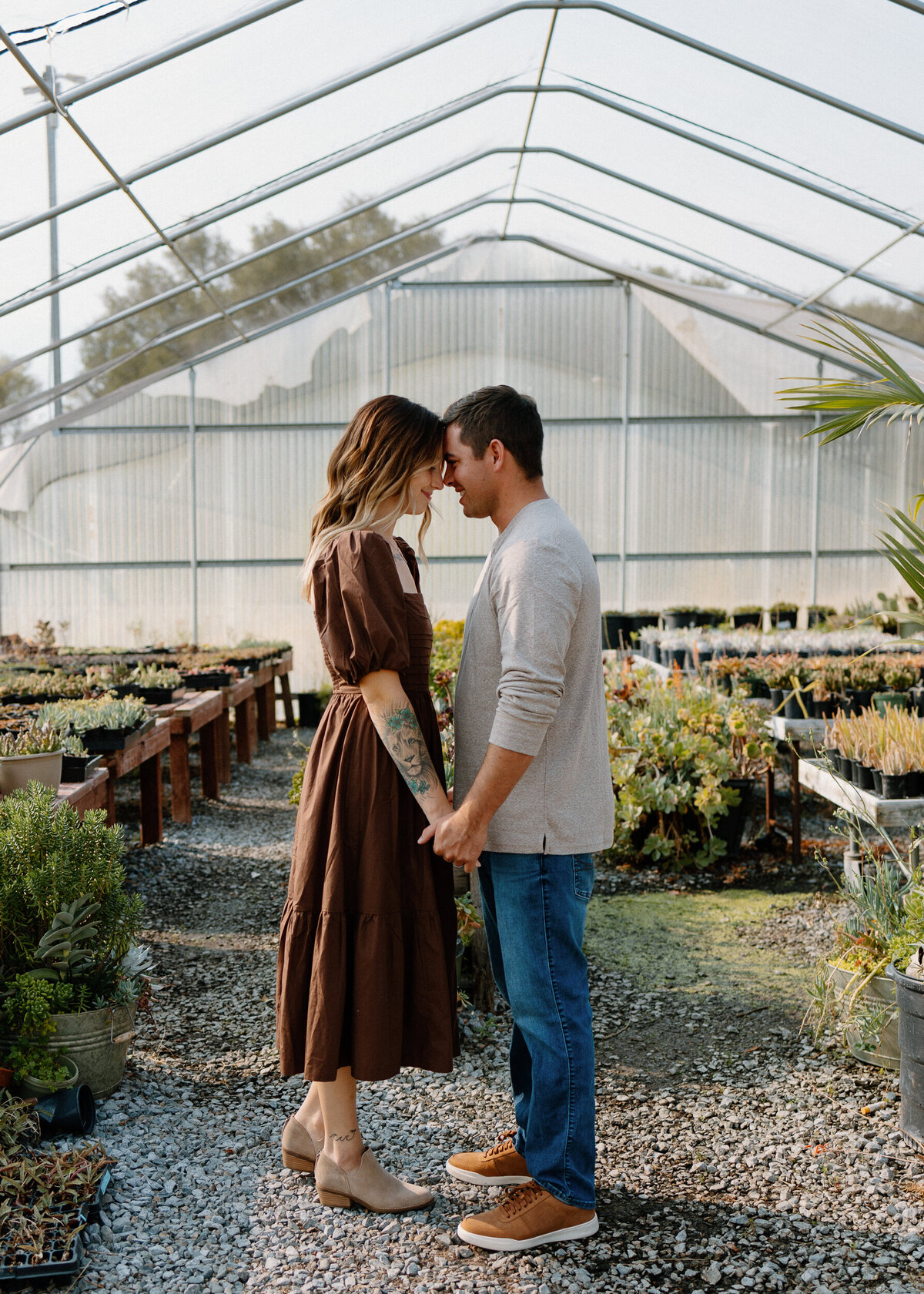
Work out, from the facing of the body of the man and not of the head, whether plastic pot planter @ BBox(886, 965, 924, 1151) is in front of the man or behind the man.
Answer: behind

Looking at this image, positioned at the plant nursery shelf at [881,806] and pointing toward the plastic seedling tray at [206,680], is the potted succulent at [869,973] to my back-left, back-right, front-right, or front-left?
back-left

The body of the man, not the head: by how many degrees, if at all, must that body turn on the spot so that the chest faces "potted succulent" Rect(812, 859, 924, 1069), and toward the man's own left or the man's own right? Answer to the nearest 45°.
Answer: approximately 135° to the man's own right

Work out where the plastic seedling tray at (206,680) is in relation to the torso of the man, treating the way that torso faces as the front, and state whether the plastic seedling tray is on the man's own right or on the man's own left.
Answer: on the man's own right

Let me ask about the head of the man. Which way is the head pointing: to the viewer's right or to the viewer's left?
to the viewer's left

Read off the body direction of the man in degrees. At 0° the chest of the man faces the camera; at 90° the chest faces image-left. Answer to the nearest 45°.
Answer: approximately 90°

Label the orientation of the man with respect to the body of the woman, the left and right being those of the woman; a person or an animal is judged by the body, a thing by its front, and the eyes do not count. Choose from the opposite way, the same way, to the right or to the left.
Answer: the opposite way

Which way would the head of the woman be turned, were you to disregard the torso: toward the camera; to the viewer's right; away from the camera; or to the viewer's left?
to the viewer's right

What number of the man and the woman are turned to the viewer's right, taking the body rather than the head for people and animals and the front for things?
1

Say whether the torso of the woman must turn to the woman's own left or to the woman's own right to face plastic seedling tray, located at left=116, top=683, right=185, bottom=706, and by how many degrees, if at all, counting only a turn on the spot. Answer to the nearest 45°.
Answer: approximately 90° to the woman's own left

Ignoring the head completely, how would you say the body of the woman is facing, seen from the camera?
to the viewer's right

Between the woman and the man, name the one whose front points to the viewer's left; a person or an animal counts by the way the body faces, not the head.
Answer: the man
